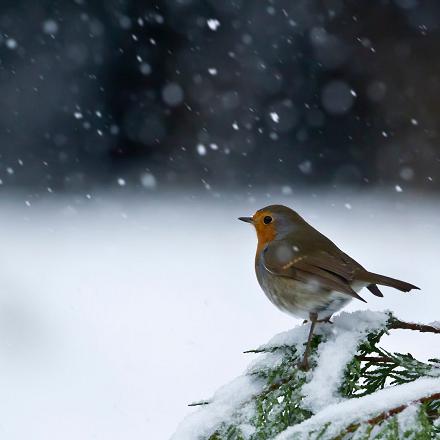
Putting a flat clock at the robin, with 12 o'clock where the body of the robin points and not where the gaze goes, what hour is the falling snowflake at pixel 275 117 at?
The falling snowflake is roughly at 3 o'clock from the robin.

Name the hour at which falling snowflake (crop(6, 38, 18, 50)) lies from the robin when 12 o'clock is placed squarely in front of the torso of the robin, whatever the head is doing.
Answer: The falling snowflake is roughly at 2 o'clock from the robin.

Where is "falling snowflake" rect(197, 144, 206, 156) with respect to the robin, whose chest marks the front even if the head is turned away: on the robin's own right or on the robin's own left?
on the robin's own right

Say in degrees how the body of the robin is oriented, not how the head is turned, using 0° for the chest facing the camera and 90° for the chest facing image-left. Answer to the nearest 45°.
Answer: approximately 90°
